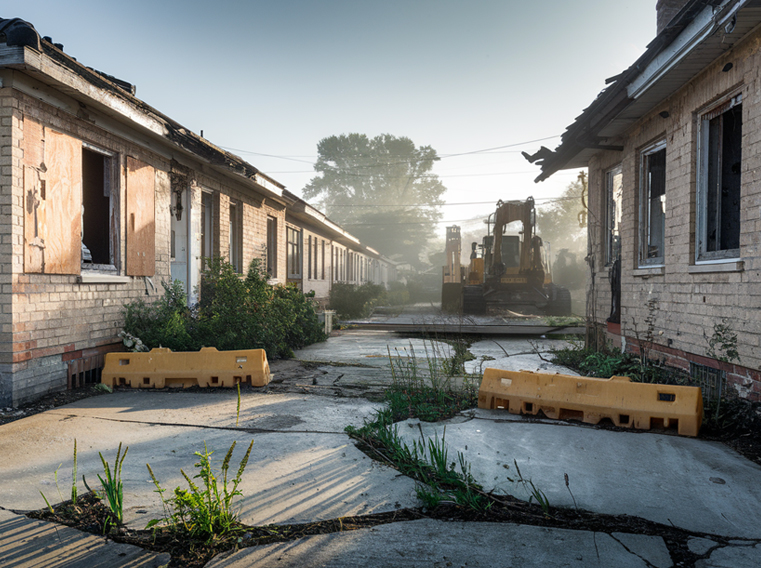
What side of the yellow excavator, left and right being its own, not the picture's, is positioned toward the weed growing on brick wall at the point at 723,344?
front

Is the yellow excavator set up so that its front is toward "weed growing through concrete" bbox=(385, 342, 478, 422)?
yes

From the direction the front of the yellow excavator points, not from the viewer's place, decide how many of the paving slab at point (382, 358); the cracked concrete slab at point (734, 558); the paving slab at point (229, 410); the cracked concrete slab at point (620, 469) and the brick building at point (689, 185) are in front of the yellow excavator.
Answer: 5

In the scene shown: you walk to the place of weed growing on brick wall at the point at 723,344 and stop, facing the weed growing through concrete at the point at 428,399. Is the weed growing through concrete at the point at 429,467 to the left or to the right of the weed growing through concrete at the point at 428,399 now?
left

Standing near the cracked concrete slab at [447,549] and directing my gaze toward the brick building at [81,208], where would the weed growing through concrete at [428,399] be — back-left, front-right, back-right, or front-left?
front-right

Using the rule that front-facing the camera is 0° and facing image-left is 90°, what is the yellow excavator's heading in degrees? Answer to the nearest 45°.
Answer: approximately 0°

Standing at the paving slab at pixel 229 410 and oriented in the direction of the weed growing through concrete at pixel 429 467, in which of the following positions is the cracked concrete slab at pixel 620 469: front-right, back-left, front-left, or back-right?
front-left

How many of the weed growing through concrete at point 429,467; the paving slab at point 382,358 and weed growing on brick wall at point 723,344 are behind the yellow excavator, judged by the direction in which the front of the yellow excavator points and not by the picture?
0

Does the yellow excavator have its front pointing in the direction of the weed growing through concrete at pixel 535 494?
yes

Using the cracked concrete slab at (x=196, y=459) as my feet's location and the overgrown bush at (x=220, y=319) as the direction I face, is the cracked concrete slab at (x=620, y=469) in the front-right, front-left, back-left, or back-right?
back-right

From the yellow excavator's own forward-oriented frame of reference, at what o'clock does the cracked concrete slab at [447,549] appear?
The cracked concrete slab is roughly at 12 o'clock from the yellow excavator.

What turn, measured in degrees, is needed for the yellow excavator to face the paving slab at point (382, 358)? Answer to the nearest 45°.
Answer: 0° — it already faces it

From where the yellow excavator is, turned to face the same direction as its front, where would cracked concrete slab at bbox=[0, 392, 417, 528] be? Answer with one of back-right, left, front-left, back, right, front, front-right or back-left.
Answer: front

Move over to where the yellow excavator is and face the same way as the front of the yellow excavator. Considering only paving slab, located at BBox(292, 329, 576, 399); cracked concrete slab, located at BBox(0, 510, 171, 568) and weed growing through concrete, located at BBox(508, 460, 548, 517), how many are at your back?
0

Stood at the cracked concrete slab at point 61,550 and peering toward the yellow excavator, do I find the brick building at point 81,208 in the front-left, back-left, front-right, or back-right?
front-left
